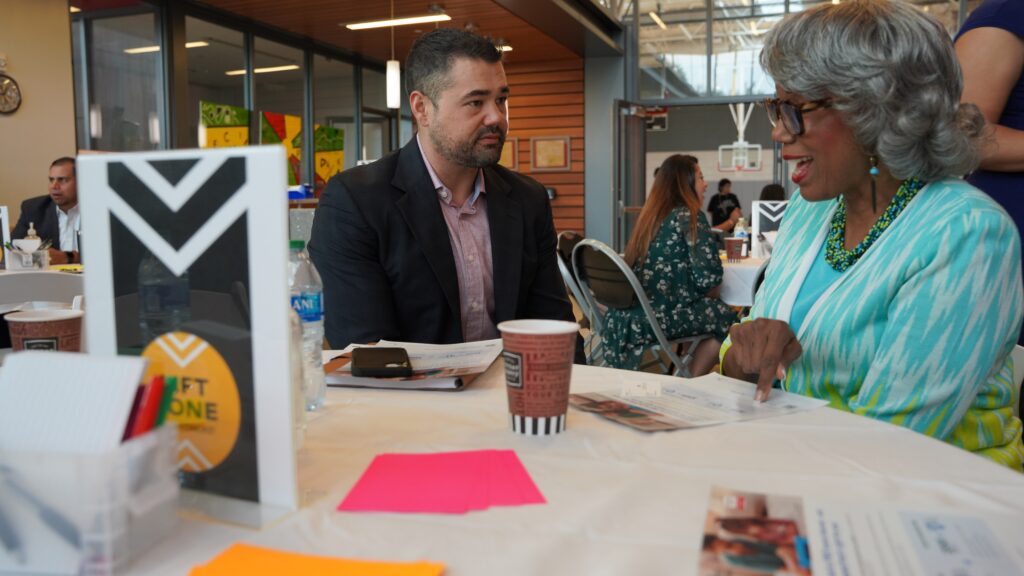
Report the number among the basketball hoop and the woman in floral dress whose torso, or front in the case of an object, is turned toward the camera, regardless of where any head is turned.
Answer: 1

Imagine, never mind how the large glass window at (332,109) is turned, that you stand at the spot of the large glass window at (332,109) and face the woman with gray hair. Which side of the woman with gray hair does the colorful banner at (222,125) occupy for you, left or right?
right

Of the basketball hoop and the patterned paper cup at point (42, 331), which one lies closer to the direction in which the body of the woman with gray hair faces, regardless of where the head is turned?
the patterned paper cup

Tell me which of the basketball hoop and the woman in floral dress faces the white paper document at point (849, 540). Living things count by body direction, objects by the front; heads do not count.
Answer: the basketball hoop

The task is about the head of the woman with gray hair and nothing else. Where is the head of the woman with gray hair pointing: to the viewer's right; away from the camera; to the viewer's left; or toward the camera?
to the viewer's left

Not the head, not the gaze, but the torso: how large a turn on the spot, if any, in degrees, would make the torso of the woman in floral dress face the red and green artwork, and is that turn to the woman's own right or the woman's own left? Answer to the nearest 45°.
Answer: approximately 90° to the woman's own left

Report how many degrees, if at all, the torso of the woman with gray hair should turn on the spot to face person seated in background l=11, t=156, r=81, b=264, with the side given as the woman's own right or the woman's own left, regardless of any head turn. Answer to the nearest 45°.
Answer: approximately 90° to the woman's own right

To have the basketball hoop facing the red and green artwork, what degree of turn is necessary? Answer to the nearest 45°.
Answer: approximately 45° to its right

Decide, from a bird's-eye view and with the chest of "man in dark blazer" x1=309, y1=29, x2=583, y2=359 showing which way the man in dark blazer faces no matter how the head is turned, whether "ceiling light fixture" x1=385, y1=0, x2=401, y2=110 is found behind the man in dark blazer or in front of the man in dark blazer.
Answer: behind

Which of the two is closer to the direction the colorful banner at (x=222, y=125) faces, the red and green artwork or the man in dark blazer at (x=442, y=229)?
the man in dark blazer

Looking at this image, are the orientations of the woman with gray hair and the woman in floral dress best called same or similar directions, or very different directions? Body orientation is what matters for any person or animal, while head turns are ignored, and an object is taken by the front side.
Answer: very different directions

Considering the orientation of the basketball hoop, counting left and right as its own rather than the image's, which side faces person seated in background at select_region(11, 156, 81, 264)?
front
